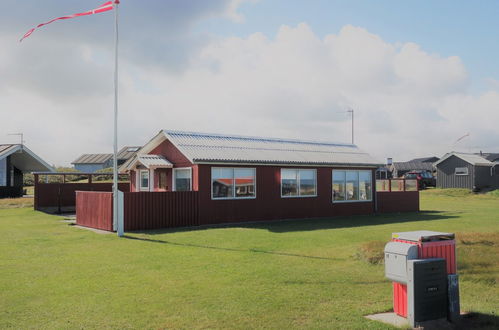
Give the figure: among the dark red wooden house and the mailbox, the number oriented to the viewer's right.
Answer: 0

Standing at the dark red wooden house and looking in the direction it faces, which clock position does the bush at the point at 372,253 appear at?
The bush is roughly at 10 o'clock from the dark red wooden house.

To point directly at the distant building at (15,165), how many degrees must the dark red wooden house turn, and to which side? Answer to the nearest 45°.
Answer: approximately 90° to its right

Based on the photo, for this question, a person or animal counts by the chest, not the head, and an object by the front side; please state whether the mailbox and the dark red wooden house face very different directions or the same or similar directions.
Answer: same or similar directions

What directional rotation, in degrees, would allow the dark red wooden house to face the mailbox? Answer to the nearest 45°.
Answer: approximately 45° to its left

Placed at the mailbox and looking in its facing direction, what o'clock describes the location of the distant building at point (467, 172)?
The distant building is roughly at 5 o'clock from the mailbox.

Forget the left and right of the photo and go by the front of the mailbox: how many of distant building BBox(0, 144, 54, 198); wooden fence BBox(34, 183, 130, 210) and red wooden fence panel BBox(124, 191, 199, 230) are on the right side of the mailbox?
3

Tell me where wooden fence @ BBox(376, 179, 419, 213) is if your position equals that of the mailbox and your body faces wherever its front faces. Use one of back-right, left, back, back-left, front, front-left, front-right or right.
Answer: back-right

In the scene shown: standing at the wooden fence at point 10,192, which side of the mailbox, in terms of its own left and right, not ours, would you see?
right

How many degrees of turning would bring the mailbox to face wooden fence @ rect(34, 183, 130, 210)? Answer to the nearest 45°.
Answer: approximately 90° to its right

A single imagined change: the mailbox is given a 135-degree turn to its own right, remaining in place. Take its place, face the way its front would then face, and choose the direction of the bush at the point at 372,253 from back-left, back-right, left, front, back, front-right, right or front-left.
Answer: front

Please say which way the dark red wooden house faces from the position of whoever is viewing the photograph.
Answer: facing the viewer and to the left of the viewer

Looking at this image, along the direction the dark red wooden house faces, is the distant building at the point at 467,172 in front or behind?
behind

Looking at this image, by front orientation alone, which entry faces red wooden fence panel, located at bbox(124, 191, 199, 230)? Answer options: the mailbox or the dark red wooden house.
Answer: the dark red wooden house
